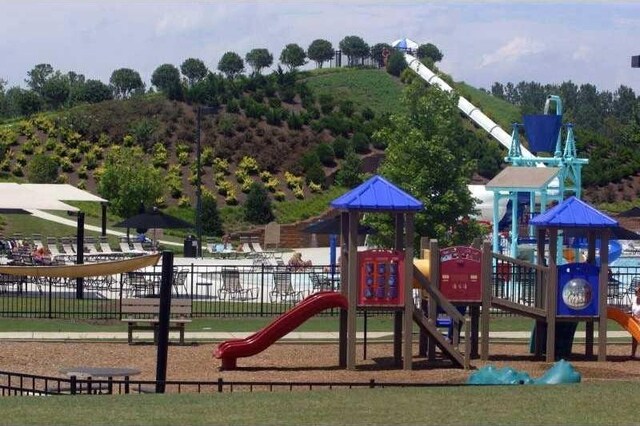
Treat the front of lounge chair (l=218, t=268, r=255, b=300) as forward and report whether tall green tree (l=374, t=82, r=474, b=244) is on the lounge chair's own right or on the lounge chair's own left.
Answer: on the lounge chair's own left

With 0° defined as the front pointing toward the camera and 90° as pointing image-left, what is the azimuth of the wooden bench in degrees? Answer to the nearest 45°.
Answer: approximately 0°

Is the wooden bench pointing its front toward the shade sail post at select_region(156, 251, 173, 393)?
yes

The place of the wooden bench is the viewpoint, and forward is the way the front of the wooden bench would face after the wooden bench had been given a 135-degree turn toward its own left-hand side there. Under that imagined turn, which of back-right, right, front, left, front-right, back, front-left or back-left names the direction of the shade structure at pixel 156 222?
front-left

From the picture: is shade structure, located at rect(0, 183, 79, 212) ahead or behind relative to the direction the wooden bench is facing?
behind

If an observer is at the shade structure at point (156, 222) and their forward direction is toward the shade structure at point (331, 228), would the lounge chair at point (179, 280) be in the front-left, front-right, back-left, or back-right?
front-right

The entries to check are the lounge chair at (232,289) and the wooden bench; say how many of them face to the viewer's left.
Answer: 0

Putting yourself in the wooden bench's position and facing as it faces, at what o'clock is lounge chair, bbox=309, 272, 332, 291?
The lounge chair is roughly at 7 o'clock from the wooden bench.
